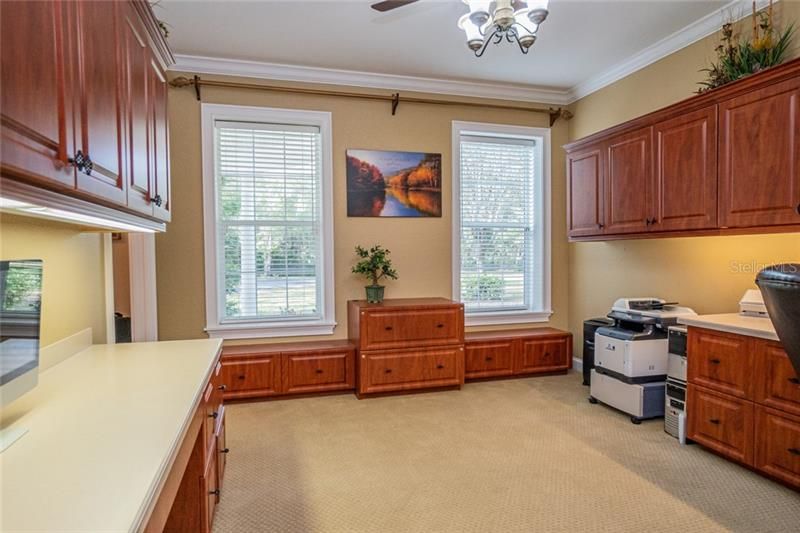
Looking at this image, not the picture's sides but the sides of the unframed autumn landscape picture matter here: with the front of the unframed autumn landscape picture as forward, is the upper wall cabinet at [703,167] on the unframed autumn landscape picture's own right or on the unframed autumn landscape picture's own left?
on the unframed autumn landscape picture's own left

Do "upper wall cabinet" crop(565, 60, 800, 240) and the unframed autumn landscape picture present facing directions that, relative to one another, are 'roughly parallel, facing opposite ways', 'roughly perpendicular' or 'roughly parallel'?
roughly perpendicular

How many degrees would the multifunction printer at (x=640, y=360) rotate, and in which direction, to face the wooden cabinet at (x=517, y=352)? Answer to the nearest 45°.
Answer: approximately 90° to its right

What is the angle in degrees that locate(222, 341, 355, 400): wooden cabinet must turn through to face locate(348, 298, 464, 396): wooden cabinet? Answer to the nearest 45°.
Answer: approximately 90° to its left

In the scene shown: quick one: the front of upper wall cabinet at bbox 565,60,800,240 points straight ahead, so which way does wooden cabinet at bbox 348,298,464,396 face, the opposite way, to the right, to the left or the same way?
to the left

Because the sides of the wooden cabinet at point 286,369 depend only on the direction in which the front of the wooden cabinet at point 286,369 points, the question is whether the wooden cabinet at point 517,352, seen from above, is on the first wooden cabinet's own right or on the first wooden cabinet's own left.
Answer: on the first wooden cabinet's own left

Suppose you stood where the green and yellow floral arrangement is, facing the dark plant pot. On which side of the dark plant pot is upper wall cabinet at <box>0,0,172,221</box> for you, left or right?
left
